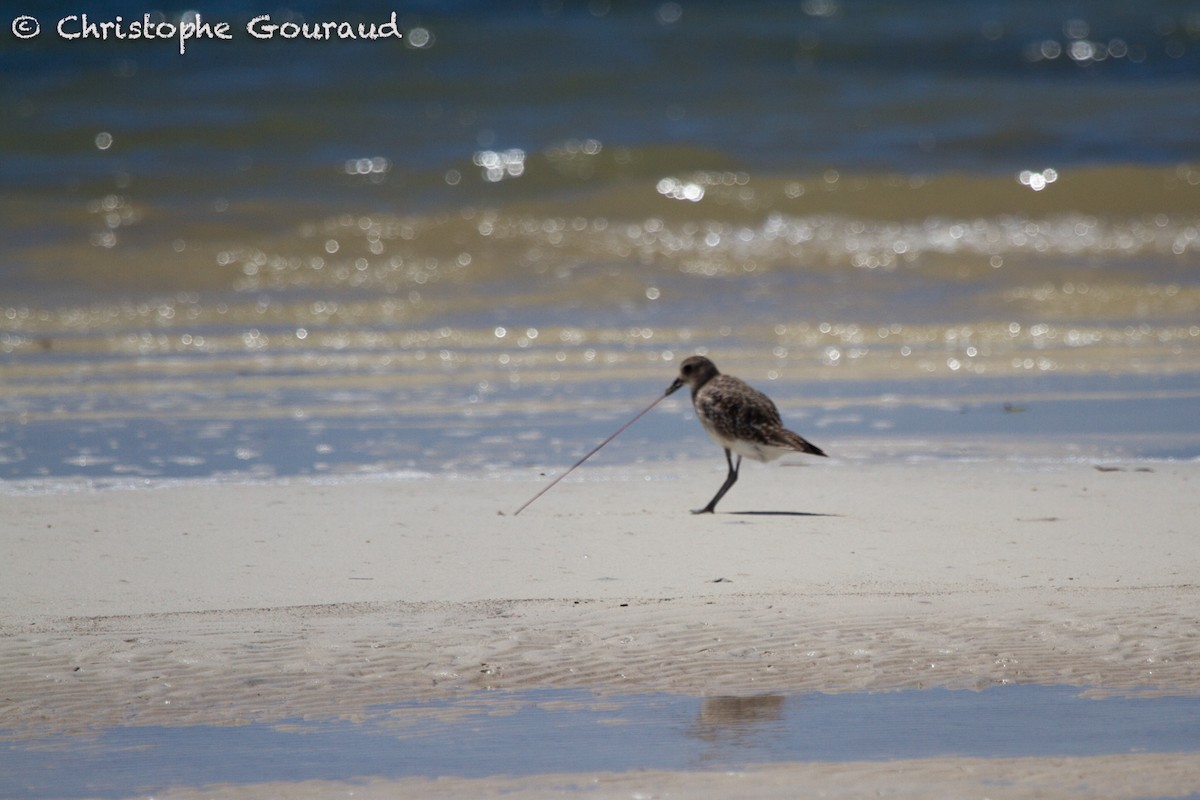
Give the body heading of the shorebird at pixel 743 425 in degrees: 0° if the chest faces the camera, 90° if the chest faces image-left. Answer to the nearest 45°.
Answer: approximately 90°
